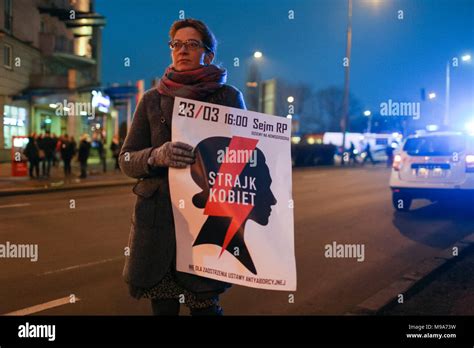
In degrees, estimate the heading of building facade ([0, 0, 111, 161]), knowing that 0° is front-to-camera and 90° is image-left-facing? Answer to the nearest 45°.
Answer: approximately 315°

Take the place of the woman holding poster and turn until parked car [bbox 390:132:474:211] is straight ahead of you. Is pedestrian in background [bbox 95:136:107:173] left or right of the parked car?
left

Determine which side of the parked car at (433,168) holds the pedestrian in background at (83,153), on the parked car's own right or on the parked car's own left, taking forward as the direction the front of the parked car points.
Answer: on the parked car's own left

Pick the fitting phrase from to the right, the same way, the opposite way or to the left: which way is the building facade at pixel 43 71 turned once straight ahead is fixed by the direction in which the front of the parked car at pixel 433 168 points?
to the right

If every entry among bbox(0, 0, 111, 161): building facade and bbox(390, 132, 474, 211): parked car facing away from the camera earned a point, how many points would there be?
1

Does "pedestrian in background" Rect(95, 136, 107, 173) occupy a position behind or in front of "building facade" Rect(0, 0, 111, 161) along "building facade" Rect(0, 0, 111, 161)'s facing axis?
in front

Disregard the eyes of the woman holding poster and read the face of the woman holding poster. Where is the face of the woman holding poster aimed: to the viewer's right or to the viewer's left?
to the viewer's left

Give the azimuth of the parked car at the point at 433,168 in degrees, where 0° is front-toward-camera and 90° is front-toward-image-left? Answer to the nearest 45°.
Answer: approximately 180°

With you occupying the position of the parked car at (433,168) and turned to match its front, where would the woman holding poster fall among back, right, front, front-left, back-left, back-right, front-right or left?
back

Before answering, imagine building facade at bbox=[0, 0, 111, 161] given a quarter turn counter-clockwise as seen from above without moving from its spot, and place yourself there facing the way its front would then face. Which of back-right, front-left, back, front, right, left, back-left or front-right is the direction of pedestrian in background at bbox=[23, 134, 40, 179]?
back-right

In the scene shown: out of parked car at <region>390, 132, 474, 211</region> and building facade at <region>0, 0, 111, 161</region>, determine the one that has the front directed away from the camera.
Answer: the parked car
